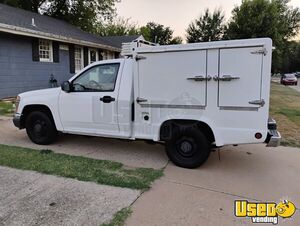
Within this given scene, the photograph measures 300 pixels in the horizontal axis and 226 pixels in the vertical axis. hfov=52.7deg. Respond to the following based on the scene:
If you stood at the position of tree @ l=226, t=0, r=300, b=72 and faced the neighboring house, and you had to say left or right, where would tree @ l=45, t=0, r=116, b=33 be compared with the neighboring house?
right

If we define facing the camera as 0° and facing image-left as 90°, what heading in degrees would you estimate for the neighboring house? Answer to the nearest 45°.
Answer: approximately 315°

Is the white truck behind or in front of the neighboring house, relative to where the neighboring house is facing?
in front

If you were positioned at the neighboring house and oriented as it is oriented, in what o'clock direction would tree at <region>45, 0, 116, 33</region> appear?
The tree is roughly at 8 o'clock from the neighboring house.

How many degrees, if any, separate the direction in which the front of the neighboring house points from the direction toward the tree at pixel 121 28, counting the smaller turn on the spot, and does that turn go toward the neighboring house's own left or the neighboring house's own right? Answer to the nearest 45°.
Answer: approximately 135° to the neighboring house's own left

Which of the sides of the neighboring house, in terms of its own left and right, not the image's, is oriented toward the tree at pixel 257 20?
left

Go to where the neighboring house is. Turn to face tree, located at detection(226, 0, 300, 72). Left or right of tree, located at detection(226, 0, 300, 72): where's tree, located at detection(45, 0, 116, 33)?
left

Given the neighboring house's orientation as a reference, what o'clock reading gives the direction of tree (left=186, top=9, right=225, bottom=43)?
The tree is roughly at 9 o'clock from the neighboring house.
